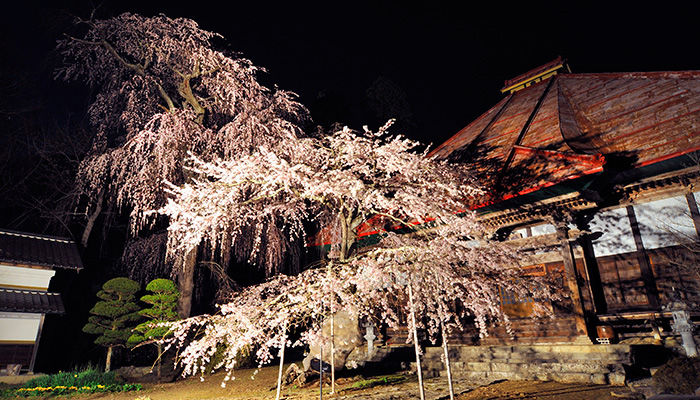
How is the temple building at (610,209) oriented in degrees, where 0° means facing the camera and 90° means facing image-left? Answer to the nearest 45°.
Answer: approximately 45°

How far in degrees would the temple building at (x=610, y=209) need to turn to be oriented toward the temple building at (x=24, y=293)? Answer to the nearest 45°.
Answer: approximately 45° to its right
